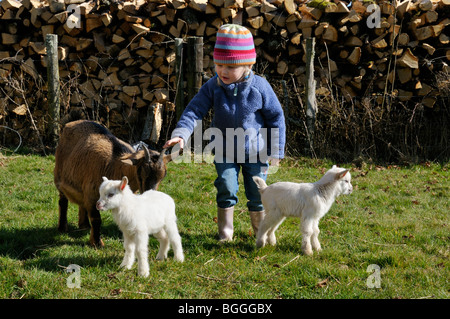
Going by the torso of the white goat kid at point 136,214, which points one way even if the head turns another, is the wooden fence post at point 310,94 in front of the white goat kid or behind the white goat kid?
behind

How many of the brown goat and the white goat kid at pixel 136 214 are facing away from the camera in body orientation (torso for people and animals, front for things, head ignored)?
0

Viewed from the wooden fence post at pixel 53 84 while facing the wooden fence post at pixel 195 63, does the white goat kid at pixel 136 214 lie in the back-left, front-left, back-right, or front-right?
front-right

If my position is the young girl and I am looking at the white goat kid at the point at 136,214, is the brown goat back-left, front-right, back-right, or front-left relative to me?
front-right

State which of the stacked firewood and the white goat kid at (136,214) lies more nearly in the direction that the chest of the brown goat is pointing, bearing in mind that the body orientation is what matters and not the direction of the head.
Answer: the white goat kid

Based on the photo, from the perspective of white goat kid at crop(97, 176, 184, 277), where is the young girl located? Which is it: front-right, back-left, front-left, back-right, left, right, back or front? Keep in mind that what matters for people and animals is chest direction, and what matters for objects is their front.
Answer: back

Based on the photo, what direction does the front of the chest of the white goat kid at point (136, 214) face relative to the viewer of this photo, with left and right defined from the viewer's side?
facing the viewer and to the left of the viewer

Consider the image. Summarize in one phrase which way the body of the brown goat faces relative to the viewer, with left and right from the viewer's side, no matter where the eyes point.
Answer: facing the viewer and to the right of the viewer

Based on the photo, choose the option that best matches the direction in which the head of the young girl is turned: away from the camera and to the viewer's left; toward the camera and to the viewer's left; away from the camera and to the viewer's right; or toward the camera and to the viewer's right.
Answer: toward the camera and to the viewer's left

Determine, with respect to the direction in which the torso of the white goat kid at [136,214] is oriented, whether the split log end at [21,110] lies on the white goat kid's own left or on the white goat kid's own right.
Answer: on the white goat kid's own right

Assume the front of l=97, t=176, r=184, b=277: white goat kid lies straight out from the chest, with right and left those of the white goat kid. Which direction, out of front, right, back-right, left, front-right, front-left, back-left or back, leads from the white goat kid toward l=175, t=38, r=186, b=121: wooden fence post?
back-right

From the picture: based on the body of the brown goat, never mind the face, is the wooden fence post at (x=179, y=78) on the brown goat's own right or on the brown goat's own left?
on the brown goat's own left

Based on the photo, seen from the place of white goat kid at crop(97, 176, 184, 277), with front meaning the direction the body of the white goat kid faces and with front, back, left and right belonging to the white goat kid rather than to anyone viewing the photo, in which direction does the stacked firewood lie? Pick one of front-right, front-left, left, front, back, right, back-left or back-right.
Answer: back-right

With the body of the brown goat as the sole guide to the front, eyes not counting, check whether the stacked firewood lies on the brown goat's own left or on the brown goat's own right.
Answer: on the brown goat's own left
